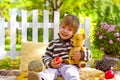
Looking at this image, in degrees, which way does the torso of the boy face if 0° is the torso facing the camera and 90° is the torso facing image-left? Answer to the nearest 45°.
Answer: approximately 0°

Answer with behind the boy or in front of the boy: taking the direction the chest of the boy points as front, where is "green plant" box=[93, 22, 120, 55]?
behind
